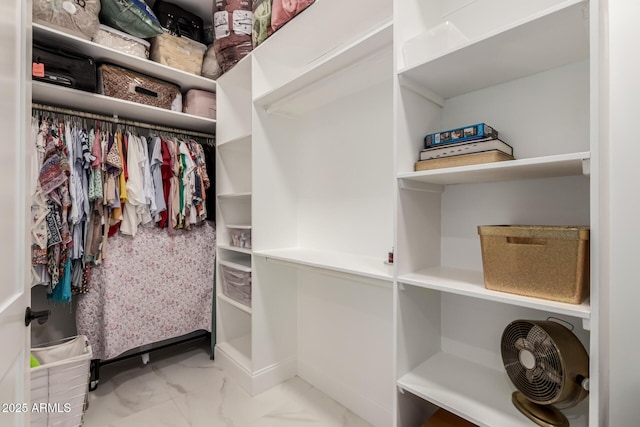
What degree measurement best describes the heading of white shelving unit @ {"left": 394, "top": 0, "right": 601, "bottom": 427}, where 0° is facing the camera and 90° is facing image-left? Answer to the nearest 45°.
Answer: approximately 45°

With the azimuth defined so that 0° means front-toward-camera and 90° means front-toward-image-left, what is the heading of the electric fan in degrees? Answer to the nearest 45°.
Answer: approximately 45°

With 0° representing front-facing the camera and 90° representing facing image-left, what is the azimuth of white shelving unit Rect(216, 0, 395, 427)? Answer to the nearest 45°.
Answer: approximately 45°
